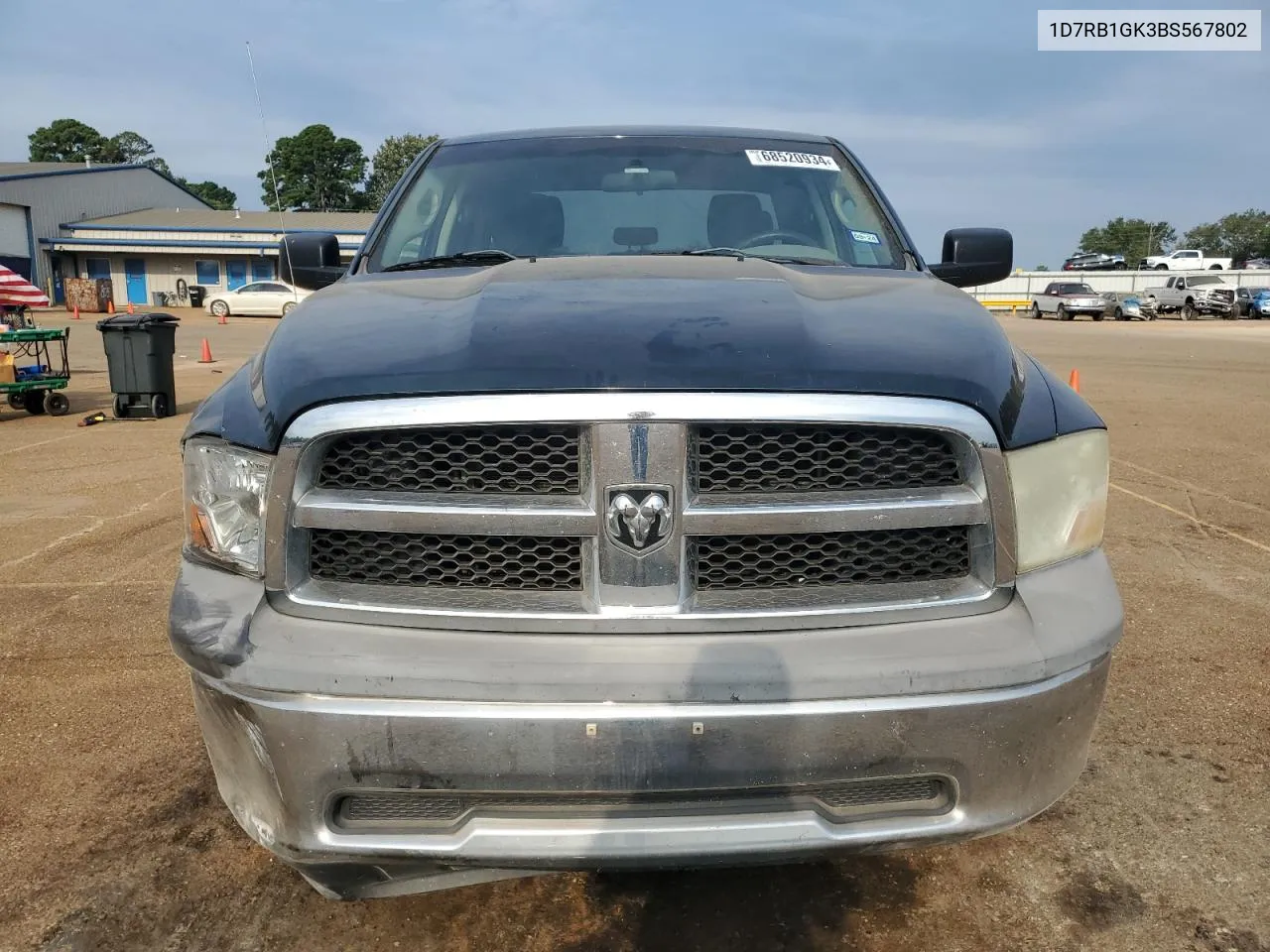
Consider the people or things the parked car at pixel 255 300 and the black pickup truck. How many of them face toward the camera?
1

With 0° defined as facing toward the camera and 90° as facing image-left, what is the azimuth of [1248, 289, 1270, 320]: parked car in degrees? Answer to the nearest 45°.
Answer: approximately 315°

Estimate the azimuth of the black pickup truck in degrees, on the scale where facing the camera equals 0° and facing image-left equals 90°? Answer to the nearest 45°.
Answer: approximately 0°

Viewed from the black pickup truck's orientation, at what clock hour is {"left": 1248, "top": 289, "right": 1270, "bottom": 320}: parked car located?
The parked car is roughly at 7 o'clock from the black pickup truck.

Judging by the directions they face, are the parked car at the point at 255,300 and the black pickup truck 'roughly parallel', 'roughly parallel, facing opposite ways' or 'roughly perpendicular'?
roughly perpendicular

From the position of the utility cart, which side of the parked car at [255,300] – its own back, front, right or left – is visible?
left

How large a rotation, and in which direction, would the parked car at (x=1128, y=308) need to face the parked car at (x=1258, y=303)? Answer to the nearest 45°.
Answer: approximately 45° to its left

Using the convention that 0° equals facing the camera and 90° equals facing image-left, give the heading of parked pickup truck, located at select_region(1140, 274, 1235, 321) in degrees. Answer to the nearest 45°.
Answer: approximately 315°

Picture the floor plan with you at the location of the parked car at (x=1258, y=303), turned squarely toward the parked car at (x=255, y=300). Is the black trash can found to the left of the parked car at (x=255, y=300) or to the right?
left

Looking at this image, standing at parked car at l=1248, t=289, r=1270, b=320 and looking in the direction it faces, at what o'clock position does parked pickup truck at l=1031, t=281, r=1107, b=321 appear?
parked pickup truck at l=1031, t=281, r=1107, b=321 is roughly at 4 o'clock from parked car at l=1248, t=289, r=1270, b=320.

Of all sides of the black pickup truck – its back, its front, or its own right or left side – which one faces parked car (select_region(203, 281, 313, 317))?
back

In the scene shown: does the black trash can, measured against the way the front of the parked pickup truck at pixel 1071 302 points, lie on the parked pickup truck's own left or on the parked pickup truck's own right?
on the parked pickup truck's own right

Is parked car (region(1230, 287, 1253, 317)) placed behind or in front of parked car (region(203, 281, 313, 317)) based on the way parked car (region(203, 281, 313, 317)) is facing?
behind

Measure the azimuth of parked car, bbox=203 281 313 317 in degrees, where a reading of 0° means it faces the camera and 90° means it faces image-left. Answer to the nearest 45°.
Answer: approximately 90°
